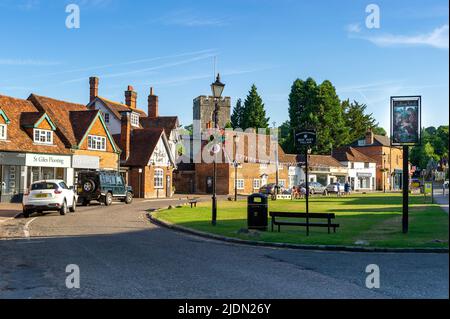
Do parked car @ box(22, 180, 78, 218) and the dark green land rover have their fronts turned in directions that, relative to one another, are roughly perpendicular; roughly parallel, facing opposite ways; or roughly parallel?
roughly parallel

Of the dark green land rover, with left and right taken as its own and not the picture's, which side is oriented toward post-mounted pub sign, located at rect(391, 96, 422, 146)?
right

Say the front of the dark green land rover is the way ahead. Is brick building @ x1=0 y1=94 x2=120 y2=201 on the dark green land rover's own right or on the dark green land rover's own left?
on the dark green land rover's own left

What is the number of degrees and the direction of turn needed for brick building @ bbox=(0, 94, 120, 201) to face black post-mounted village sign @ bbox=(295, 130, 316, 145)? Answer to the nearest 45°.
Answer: approximately 45° to its right

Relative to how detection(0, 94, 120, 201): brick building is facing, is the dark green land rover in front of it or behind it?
in front

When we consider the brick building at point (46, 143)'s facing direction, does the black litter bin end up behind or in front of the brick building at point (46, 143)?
in front

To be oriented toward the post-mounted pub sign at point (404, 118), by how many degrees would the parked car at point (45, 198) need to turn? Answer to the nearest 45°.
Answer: approximately 90° to its right

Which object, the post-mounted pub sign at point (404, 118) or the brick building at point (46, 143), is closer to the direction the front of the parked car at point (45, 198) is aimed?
the brick building

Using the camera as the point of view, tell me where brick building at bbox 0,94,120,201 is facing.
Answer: facing the viewer and to the right of the viewer

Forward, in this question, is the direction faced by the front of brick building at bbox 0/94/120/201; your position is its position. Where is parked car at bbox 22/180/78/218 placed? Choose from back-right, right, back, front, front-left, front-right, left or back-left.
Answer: front-right

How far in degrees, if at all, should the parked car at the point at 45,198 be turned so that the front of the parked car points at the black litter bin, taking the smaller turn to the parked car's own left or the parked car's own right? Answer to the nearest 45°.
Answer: approximately 90° to the parked car's own right
